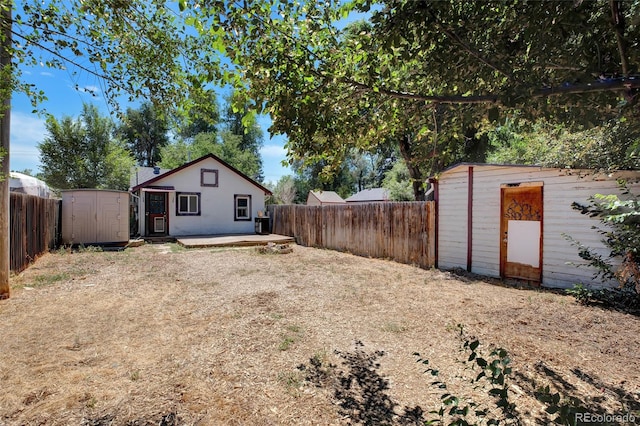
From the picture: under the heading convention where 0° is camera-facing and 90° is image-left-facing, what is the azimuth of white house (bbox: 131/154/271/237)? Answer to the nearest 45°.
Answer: approximately 0°

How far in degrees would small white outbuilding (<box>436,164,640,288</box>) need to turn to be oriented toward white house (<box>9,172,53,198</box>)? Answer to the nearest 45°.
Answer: approximately 45° to its right

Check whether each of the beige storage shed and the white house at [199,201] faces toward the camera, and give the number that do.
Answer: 2

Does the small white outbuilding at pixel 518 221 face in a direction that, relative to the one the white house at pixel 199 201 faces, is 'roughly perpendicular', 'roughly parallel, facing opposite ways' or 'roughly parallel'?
roughly perpendicular

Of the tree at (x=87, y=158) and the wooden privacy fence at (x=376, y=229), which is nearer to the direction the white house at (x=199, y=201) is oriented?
the wooden privacy fence

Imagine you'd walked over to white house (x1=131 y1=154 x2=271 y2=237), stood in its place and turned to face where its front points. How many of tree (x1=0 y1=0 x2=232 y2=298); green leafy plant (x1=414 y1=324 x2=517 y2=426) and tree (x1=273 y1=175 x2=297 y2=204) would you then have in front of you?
2
